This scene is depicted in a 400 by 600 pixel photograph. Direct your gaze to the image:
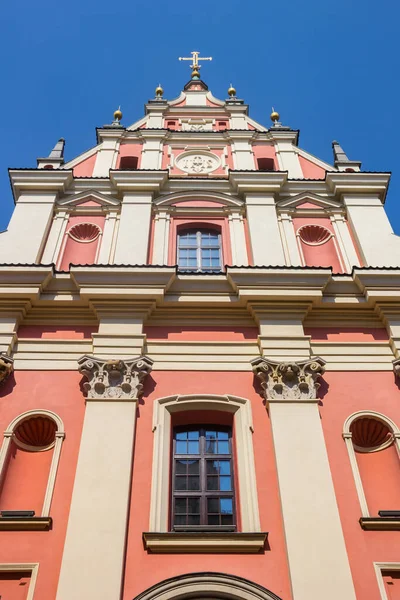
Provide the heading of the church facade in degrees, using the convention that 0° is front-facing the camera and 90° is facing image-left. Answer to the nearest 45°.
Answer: approximately 0°
